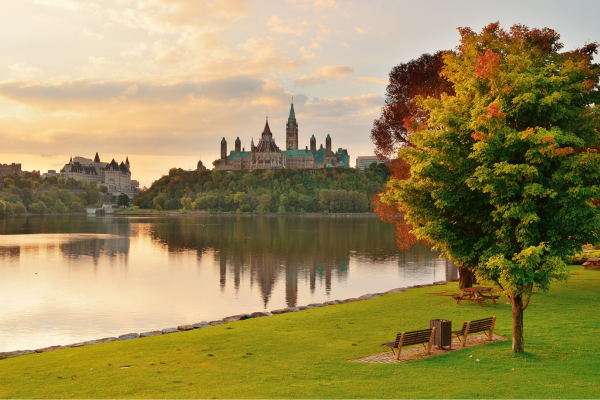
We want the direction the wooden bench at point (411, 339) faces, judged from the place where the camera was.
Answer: facing away from the viewer and to the left of the viewer

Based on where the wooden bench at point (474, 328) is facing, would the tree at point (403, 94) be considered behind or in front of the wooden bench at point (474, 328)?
in front

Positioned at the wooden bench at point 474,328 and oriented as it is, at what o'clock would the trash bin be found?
The trash bin is roughly at 9 o'clock from the wooden bench.

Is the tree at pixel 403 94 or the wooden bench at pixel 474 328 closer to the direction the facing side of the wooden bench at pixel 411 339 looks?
the tree

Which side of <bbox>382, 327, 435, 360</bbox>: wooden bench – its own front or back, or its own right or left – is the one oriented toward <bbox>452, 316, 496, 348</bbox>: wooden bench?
right

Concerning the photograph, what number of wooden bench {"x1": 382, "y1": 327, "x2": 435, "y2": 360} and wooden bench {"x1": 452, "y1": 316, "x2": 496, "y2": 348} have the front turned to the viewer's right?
0

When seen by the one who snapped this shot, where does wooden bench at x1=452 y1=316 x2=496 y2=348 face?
facing away from the viewer and to the left of the viewer

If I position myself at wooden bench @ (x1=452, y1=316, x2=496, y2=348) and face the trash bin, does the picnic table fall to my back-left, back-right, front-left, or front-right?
back-right

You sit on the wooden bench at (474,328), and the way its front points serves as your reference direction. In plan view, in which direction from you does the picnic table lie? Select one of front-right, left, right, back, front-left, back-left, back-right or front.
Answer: front-right
